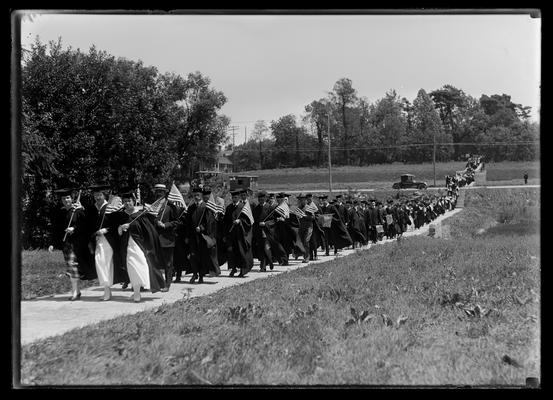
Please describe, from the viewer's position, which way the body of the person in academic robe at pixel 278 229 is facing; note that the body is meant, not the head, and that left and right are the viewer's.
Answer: facing the viewer and to the left of the viewer

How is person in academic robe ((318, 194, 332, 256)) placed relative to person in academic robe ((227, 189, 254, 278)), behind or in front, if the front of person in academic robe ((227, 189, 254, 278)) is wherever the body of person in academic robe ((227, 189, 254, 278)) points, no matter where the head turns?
behind

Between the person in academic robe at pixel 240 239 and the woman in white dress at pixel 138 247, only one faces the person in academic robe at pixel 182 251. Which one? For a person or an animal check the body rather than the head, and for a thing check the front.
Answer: the person in academic robe at pixel 240 239

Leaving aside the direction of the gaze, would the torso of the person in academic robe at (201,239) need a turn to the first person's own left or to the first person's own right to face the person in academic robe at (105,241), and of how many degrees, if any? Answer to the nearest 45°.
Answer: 0° — they already face them

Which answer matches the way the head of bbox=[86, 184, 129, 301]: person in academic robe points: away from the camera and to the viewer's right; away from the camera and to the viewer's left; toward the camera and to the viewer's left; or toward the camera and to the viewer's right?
toward the camera and to the viewer's left

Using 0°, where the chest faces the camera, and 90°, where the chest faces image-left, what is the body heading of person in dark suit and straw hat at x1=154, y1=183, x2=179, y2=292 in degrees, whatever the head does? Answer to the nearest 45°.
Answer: approximately 45°

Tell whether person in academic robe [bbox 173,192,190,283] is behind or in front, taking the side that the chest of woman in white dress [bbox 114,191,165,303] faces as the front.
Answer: behind

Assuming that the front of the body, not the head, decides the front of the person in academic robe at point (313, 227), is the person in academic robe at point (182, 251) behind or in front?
in front

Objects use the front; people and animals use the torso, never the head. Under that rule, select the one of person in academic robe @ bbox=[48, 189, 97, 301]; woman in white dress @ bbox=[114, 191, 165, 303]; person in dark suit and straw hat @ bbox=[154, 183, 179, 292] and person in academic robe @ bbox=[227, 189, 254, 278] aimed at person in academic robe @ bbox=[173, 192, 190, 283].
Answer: person in academic robe @ bbox=[227, 189, 254, 278]

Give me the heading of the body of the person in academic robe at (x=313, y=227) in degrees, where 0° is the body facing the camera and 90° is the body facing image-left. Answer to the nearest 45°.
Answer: approximately 45°

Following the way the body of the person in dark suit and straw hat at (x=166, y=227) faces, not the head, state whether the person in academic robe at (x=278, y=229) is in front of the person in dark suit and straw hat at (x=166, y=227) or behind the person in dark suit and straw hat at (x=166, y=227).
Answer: behind

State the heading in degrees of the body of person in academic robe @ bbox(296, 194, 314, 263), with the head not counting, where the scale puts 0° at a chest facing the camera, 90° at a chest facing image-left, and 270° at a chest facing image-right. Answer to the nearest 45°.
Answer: approximately 45°
